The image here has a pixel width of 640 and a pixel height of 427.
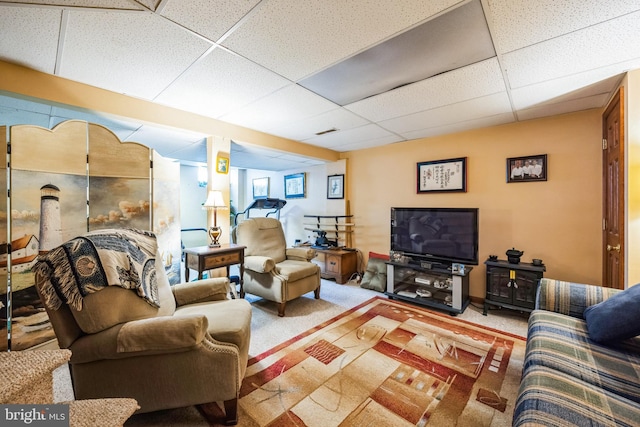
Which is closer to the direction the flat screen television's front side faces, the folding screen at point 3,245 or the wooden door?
the folding screen

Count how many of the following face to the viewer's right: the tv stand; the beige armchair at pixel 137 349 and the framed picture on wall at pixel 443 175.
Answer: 1

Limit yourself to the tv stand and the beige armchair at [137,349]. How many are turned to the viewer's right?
1

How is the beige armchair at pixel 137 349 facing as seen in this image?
to the viewer's right

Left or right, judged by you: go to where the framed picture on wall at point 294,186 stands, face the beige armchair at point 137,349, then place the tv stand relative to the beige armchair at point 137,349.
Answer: left

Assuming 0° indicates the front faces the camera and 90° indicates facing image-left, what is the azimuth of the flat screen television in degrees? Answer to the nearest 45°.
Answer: approximately 45°

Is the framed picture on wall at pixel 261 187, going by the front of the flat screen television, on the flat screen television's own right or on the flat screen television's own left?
on the flat screen television's own right

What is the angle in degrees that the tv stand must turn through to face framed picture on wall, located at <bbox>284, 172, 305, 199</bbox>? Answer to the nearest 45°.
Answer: approximately 90° to its right

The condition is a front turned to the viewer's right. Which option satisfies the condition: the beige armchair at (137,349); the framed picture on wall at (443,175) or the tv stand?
the beige armchair

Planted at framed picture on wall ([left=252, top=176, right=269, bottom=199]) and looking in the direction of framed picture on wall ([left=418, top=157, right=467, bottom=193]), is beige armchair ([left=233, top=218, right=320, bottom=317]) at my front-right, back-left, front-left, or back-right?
front-right
